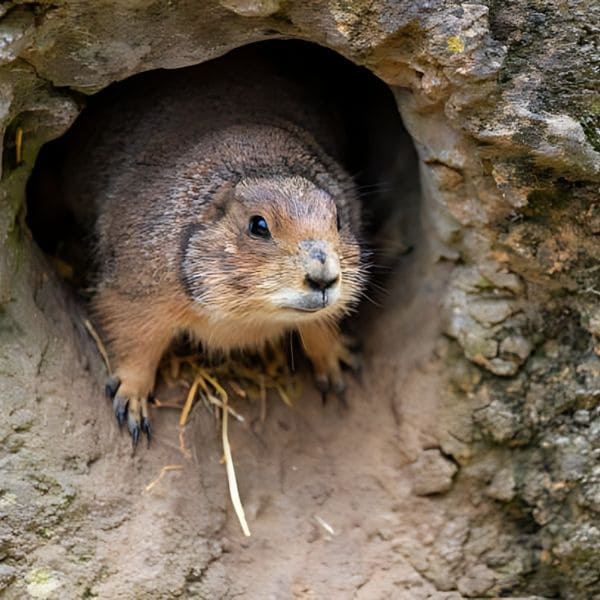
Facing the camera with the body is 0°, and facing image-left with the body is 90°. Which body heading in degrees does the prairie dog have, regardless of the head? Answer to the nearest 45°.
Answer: approximately 315°
